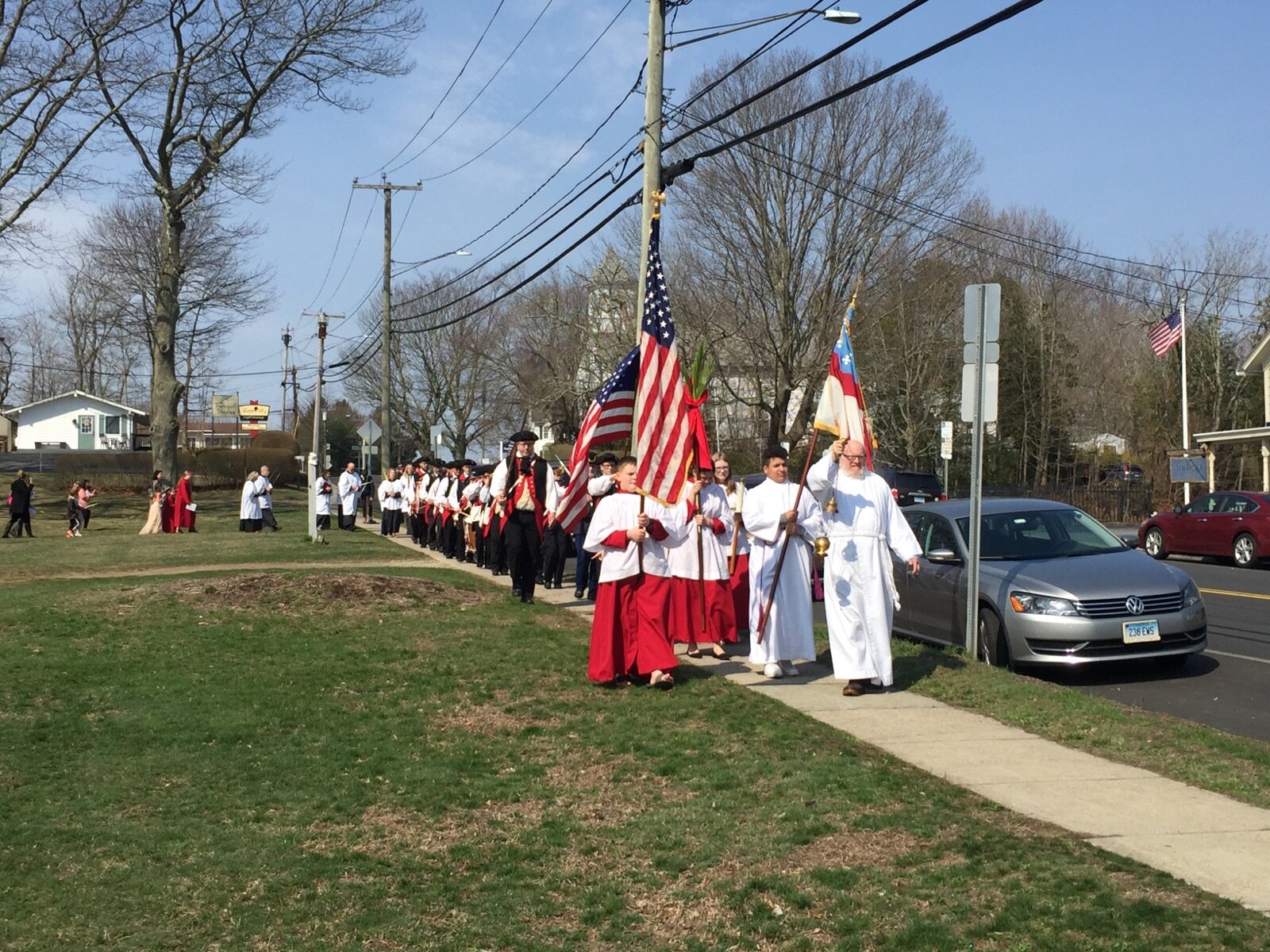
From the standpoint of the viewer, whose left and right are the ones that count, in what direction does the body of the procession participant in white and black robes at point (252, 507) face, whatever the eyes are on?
facing to the right of the viewer

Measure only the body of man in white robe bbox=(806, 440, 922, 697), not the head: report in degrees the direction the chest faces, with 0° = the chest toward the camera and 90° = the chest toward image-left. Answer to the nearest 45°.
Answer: approximately 0°

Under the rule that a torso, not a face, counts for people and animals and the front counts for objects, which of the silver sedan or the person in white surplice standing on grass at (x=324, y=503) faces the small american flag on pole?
the person in white surplice standing on grass

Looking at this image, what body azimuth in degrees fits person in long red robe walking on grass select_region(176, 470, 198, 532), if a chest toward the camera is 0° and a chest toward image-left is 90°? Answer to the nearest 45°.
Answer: approximately 270°

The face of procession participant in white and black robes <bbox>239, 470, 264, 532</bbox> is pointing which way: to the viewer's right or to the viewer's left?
to the viewer's right
